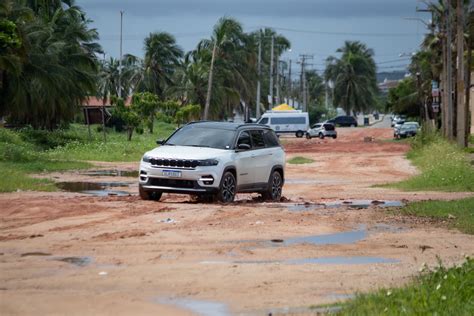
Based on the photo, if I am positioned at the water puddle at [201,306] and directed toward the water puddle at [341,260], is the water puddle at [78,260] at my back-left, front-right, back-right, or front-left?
front-left

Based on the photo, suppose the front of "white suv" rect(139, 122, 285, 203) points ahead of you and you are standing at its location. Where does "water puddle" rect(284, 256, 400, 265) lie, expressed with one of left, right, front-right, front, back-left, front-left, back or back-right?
front-left

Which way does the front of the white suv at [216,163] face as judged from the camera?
facing the viewer and to the left of the viewer

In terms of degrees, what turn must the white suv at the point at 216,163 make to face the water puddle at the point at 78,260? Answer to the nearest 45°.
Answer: approximately 45° to its left

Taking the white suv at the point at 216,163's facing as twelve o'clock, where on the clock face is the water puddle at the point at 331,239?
The water puddle is roughly at 10 o'clock from the white suv.

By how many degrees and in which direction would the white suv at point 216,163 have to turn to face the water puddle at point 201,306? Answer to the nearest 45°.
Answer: approximately 45° to its left

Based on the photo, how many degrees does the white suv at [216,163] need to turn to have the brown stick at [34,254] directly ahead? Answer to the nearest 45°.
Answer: approximately 45° to its left
